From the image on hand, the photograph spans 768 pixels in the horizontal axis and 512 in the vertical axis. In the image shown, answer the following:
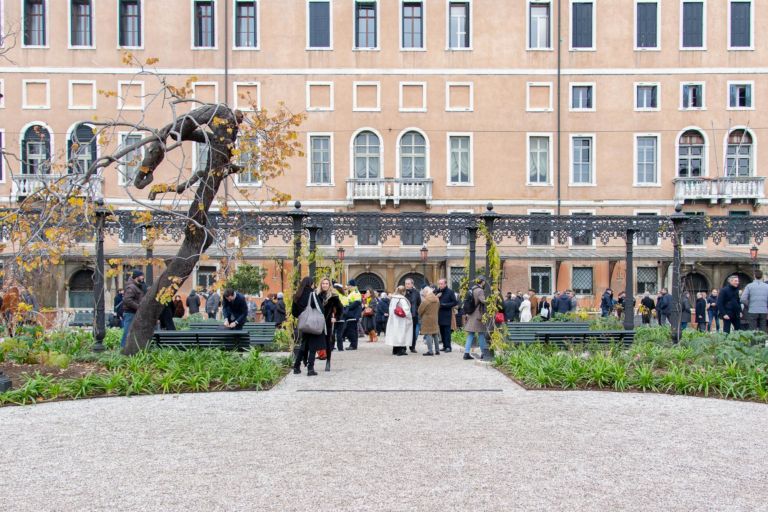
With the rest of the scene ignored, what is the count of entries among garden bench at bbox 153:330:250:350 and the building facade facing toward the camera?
1

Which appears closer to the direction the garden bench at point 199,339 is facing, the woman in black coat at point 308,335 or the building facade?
the building facade

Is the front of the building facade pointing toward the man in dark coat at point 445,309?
yes

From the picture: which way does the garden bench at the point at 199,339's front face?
away from the camera

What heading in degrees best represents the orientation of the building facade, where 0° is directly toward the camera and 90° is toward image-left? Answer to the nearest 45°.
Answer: approximately 0°

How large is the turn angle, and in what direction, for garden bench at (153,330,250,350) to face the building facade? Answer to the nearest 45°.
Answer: approximately 45° to its right

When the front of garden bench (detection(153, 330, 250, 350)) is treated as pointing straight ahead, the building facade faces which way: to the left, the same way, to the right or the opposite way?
the opposite way

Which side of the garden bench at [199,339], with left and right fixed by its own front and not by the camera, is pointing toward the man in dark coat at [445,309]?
right
